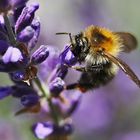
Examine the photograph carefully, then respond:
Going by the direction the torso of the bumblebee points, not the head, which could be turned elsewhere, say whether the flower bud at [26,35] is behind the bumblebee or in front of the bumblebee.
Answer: in front

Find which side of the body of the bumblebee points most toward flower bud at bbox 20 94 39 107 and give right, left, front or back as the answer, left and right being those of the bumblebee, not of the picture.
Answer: front

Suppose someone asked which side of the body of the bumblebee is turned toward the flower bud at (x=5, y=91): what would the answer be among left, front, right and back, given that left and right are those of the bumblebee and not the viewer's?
front

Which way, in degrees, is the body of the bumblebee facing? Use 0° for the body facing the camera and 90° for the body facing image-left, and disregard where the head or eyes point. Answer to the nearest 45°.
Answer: approximately 90°
